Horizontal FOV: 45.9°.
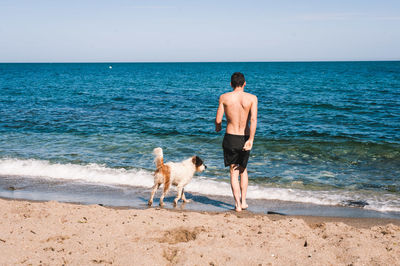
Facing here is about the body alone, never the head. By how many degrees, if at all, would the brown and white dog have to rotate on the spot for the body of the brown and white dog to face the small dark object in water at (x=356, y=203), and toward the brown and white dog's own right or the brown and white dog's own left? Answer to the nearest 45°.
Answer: approximately 45° to the brown and white dog's own right

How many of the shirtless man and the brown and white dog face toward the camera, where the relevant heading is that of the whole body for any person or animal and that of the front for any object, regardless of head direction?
0

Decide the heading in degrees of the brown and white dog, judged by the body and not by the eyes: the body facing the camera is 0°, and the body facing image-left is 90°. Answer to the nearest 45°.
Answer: approximately 225°

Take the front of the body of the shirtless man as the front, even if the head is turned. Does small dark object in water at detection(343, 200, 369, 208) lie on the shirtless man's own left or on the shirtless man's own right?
on the shirtless man's own right

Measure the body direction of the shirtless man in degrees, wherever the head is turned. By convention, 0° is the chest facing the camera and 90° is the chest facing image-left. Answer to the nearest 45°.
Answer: approximately 180°

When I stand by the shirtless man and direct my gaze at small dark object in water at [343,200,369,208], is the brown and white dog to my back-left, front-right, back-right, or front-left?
back-left
